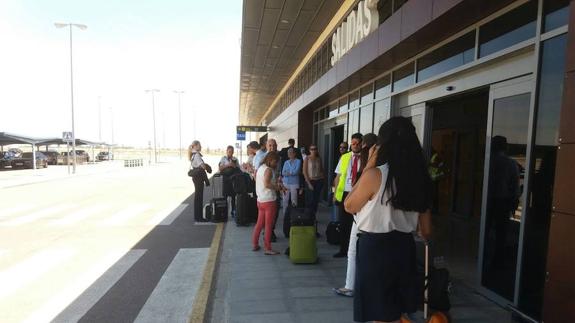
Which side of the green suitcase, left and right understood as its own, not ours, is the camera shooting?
front

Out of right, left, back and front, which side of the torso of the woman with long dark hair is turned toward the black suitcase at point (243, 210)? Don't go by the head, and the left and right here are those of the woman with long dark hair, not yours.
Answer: front

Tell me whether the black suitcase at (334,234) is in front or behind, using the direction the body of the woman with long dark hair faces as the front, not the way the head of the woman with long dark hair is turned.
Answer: in front

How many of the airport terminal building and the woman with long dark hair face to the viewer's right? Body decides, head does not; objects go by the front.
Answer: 0

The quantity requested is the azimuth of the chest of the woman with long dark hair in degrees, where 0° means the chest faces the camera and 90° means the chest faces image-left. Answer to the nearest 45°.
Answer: approximately 135°

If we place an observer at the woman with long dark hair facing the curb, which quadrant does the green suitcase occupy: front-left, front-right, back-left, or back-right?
front-right
